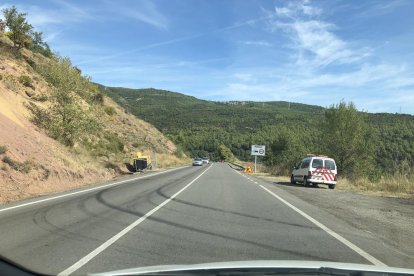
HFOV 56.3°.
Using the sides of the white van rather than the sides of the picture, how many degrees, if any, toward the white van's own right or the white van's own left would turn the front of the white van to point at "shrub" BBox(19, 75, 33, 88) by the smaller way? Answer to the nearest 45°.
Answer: approximately 45° to the white van's own left

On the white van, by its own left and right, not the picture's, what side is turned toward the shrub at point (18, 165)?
left

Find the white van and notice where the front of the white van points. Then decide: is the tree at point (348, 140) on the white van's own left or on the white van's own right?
on the white van's own right

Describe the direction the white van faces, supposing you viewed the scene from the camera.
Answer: facing away from the viewer and to the left of the viewer

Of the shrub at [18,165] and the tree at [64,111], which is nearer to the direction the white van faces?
the tree
